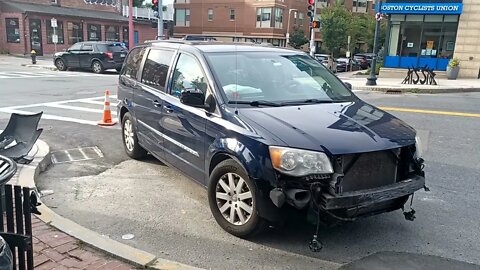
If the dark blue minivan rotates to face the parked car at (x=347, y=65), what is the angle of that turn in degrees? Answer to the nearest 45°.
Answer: approximately 135° to its left

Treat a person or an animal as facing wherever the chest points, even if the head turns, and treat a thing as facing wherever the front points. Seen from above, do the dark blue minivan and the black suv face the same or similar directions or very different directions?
very different directions

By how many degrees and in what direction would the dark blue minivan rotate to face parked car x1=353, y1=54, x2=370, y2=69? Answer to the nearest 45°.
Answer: approximately 135° to its left

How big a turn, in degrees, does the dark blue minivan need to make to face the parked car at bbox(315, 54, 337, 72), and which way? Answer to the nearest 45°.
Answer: approximately 135° to its left

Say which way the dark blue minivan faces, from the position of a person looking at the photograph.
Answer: facing the viewer and to the right of the viewer

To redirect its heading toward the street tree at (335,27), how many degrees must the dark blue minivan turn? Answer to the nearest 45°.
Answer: approximately 135° to its left

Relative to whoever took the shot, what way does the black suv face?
facing away from the viewer and to the left of the viewer

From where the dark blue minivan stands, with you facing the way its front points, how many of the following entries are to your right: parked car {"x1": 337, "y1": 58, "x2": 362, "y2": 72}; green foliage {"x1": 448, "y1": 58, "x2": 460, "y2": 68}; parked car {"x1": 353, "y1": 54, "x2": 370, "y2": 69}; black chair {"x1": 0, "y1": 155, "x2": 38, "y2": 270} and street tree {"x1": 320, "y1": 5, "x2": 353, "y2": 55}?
1

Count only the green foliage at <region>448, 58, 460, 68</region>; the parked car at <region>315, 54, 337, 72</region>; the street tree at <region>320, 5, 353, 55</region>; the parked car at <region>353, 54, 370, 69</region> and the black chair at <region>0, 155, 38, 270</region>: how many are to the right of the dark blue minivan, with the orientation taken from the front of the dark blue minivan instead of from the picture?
1

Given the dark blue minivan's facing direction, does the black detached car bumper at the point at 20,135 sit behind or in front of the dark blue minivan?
behind

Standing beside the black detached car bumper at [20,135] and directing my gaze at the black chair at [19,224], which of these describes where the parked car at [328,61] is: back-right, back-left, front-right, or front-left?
back-left

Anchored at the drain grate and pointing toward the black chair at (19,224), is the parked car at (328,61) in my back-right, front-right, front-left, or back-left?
back-left

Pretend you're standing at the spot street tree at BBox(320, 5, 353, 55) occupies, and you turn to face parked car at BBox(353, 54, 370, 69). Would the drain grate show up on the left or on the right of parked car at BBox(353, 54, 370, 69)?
right

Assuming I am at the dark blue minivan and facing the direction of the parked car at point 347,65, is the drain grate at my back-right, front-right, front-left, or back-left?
front-left

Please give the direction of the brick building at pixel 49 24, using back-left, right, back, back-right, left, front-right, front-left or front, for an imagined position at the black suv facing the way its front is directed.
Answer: front-right

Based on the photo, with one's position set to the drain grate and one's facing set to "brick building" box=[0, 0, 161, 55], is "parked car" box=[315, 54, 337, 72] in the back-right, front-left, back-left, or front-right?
front-right
